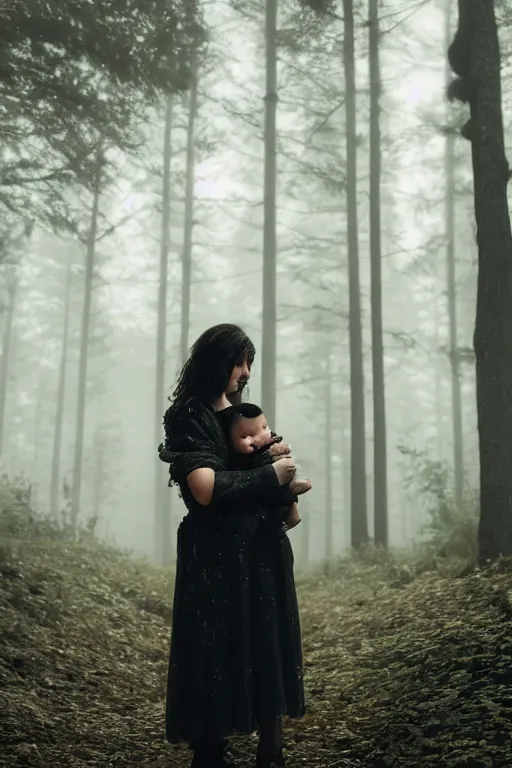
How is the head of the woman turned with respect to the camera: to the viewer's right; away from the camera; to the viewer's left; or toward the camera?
to the viewer's right

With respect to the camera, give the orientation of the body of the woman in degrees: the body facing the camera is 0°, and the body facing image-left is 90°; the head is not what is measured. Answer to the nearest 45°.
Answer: approximately 270°
